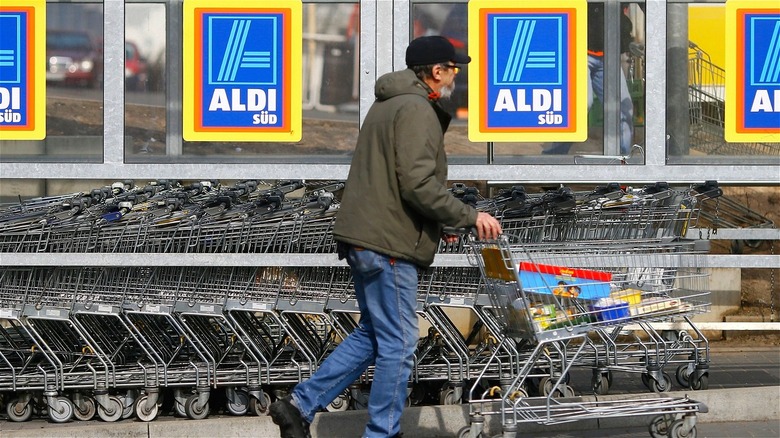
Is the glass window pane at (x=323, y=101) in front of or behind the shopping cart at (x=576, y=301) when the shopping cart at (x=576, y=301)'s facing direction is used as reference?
behind

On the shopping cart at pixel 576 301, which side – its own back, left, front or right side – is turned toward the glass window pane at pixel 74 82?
back

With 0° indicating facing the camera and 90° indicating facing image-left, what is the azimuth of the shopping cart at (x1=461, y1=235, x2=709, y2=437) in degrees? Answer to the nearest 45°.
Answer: approximately 270°

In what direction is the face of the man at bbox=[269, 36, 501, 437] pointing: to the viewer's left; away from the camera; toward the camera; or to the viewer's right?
to the viewer's right

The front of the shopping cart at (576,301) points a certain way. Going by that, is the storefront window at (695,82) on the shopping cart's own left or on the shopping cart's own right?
on the shopping cart's own left

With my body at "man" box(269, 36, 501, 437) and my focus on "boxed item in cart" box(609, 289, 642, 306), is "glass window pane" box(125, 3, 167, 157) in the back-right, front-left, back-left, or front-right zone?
back-left

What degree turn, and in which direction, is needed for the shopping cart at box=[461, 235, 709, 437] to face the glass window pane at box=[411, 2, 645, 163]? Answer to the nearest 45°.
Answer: approximately 90° to its left
